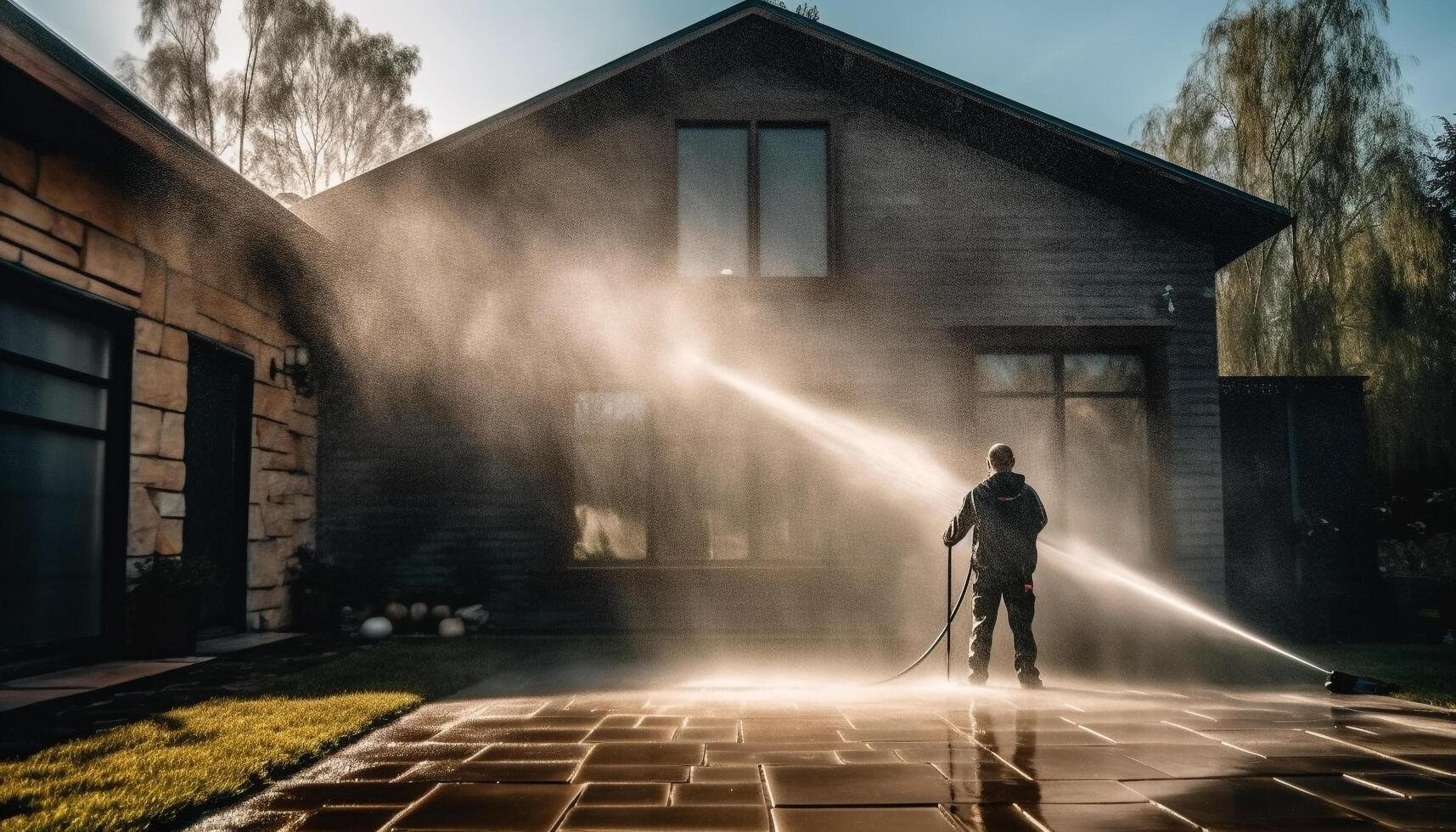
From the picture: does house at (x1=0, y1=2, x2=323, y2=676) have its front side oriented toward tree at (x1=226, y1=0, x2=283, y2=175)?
no

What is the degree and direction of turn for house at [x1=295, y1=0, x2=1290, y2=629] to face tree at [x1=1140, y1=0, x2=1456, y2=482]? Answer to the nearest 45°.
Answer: approximately 135° to its left

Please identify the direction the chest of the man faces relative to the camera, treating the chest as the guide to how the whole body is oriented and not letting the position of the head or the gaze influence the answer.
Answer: away from the camera

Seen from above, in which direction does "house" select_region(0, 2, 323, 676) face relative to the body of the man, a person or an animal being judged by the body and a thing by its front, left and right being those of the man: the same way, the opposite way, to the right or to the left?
to the right

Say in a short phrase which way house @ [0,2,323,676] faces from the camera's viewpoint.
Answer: facing the viewer and to the right of the viewer

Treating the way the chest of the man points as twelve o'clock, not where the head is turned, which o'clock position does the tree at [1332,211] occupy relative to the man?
The tree is roughly at 1 o'clock from the man.

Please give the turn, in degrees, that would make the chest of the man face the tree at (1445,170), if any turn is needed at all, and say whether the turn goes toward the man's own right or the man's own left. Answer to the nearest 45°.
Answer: approximately 45° to the man's own right

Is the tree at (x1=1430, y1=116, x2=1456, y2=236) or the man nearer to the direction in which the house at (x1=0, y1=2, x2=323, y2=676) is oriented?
the man

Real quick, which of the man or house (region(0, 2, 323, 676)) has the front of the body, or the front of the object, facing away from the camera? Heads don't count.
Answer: the man

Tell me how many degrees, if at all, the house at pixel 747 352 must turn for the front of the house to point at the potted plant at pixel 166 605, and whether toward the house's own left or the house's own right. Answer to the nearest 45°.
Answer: approximately 45° to the house's own right

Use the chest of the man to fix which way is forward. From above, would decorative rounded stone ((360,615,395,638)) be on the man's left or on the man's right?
on the man's left

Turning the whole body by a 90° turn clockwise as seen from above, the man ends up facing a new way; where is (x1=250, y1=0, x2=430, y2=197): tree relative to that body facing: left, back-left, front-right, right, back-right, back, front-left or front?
back-left

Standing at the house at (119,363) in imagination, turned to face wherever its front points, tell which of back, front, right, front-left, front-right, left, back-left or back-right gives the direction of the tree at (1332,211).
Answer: front-left

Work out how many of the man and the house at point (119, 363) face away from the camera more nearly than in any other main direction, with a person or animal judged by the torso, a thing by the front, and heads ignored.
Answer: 1

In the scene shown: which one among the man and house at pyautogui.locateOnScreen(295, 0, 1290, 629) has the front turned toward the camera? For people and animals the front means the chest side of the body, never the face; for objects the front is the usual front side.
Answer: the house

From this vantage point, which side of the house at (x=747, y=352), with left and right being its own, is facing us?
front

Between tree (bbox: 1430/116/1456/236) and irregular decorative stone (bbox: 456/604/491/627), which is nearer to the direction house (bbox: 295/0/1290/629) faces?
the irregular decorative stone

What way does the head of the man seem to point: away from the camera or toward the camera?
away from the camera

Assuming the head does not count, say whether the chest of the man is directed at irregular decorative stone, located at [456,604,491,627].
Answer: no
